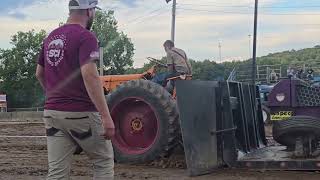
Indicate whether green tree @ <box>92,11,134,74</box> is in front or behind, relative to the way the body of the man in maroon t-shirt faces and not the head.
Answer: in front

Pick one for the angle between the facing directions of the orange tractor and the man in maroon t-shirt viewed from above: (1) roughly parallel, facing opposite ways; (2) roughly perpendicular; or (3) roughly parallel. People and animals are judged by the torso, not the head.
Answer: roughly perpendicular

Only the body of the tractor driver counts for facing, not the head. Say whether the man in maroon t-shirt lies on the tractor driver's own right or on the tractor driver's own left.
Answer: on the tractor driver's own left

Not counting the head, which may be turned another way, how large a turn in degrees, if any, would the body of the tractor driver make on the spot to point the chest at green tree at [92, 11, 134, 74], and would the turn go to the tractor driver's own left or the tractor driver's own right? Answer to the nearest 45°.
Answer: approximately 45° to the tractor driver's own right

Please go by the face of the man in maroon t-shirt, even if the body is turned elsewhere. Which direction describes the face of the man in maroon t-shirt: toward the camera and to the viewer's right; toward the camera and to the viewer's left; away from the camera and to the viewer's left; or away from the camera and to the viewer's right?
away from the camera and to the viewer's right

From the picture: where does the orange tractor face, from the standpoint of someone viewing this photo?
facing away from the viewer and to the left of the viewer

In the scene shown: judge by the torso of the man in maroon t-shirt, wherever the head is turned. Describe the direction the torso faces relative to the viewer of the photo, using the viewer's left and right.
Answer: facing away from the viewer and to the right of the viewer

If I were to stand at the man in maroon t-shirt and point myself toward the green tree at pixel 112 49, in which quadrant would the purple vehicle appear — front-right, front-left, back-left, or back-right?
front-right

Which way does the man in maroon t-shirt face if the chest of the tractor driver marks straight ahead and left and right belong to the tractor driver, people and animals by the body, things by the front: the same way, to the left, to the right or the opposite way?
to the right

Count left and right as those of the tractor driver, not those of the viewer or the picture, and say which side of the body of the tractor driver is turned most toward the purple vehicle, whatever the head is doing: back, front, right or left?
back

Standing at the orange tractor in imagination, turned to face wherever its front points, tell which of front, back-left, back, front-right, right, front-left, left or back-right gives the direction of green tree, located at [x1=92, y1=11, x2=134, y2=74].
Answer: front-right

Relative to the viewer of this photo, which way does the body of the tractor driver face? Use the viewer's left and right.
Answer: facing away from the viewer and to the left of the viewer

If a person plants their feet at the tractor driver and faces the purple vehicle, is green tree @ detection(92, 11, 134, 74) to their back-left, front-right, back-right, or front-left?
back-left
